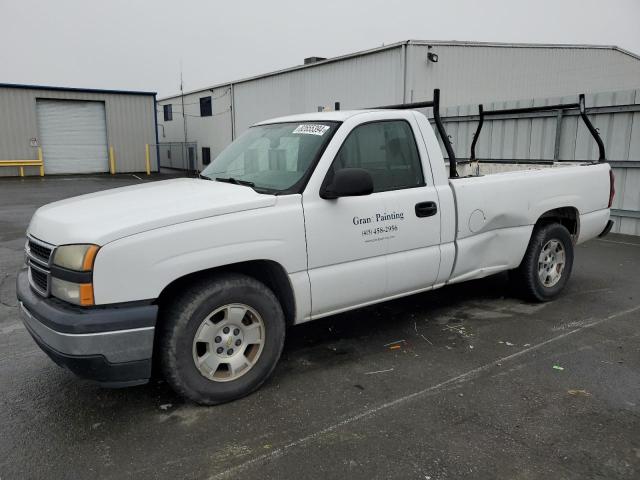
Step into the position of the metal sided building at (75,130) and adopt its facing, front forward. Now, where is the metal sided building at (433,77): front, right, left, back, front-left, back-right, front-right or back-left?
front-left

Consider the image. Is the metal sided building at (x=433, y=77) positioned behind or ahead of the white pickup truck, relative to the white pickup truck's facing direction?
behind

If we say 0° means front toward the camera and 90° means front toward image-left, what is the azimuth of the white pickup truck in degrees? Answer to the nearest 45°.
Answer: approximately 45°

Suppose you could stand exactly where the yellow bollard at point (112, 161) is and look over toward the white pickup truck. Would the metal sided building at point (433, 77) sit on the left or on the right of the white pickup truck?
left

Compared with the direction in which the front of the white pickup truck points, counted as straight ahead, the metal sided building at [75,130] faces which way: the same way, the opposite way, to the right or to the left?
to the left

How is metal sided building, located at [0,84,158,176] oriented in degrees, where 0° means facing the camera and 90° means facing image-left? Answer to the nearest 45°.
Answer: approximately 0°

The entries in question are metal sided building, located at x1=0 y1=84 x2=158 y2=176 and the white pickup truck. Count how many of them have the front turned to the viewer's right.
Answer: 0

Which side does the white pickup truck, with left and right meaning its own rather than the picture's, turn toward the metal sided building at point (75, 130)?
right

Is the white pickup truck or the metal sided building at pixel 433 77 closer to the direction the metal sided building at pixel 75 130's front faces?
the white pickup truck

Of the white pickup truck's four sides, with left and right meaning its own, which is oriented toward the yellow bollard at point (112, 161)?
right

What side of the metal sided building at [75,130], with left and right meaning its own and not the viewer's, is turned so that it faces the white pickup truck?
front
